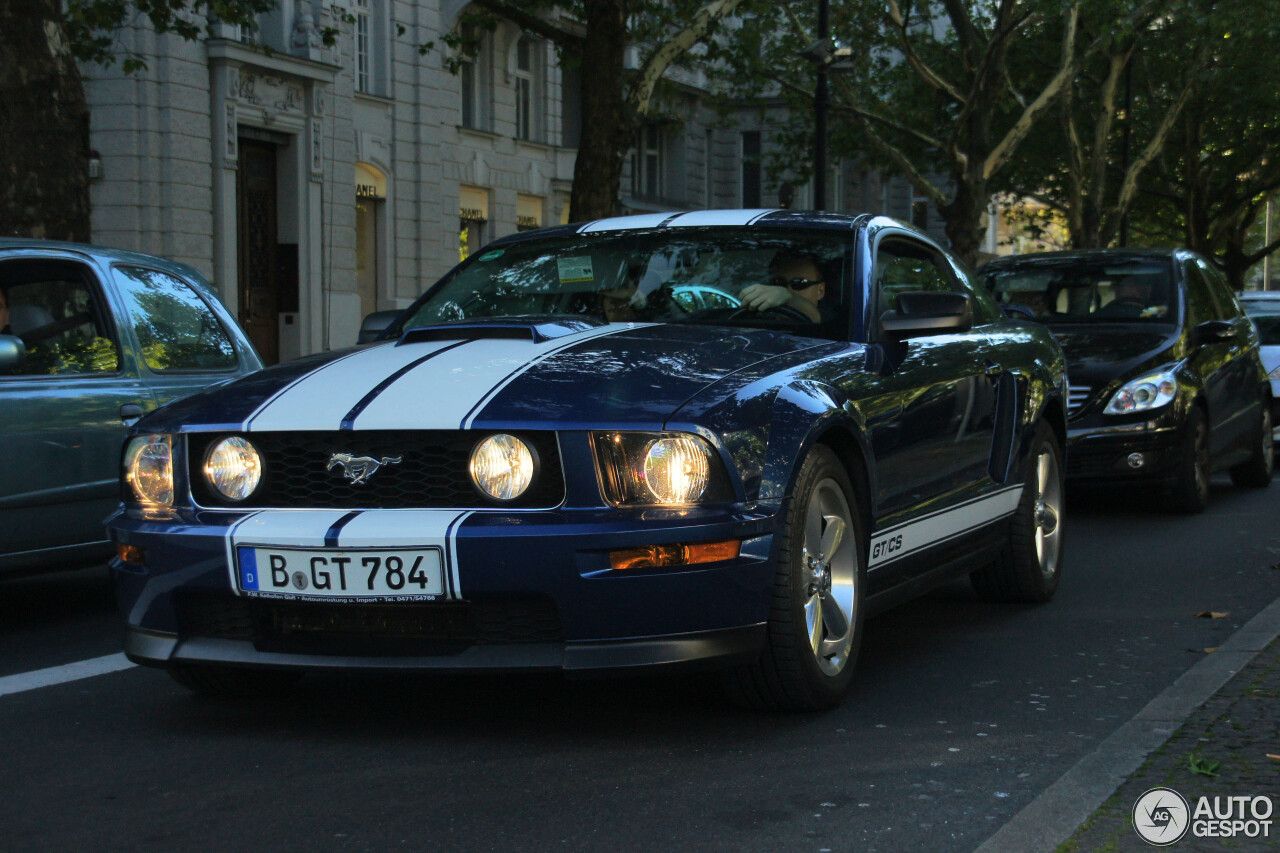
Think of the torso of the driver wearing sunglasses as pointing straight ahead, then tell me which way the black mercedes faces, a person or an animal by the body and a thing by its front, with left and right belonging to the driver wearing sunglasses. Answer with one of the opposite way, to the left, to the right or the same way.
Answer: the same way

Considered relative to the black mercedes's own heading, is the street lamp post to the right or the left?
on its right

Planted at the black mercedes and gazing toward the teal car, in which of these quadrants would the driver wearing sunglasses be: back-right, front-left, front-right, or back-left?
front-left

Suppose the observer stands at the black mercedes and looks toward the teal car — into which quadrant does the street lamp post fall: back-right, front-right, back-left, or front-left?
back-right

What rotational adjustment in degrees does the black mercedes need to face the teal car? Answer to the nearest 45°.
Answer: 0° — it already faces it

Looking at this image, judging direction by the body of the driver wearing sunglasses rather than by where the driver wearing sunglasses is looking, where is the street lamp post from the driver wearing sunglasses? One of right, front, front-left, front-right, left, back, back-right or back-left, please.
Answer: back-right

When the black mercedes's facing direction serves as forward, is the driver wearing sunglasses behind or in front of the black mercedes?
in front

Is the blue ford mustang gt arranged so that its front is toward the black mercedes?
no

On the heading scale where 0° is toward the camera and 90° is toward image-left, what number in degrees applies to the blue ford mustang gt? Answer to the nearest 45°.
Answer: approximately 45°

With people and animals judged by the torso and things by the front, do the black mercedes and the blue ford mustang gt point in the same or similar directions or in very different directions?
same or similar directions

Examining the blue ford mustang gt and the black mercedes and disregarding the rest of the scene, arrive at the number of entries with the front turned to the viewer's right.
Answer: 0

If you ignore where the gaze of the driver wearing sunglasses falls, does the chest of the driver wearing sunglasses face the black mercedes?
no

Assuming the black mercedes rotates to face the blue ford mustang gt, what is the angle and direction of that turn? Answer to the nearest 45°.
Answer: approximately 45° to its left

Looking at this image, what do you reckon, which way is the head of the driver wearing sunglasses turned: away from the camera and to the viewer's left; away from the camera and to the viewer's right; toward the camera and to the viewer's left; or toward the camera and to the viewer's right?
toward the camera and to the viewer's left

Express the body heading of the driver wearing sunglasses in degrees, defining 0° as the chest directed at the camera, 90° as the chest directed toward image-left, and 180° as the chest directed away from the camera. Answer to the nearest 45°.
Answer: approximately 45°

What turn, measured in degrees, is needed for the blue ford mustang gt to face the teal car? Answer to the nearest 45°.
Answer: approximately 90° to its right
